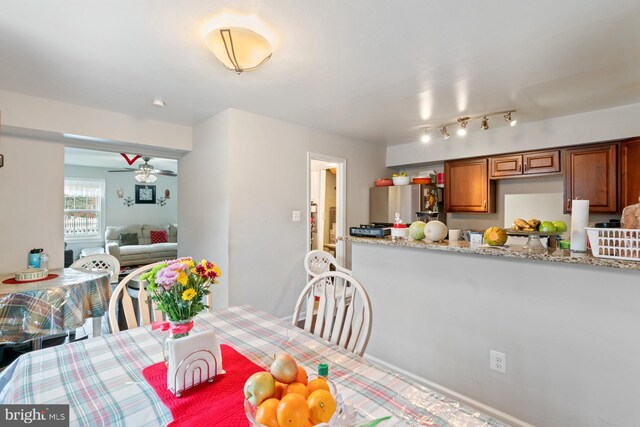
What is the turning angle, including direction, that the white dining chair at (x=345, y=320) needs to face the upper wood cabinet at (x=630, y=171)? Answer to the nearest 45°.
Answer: approximately 180°

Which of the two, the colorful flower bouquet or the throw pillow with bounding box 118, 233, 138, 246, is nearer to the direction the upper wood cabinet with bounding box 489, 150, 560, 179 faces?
the colorful flower bouquet

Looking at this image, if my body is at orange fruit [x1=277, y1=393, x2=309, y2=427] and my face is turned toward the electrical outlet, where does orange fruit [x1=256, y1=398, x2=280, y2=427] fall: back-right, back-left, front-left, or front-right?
back-left

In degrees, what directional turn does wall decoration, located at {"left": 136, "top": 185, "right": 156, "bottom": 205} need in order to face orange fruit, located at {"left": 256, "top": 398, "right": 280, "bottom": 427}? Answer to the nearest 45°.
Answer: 0° — it already faces it

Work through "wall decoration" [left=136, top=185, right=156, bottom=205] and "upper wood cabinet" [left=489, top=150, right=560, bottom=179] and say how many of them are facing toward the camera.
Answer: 2

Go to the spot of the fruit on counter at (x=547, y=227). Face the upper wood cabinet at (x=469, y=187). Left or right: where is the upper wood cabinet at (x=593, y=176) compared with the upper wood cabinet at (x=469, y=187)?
right

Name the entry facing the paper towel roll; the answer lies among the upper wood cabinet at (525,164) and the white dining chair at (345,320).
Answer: the upper wood cabinet

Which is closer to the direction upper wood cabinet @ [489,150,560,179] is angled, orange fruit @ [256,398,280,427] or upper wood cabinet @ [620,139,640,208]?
the orange fruit

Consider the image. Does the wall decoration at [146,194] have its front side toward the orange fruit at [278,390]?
yes

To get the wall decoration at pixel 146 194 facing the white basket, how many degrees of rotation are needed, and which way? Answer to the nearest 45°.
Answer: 0° — it already faces it

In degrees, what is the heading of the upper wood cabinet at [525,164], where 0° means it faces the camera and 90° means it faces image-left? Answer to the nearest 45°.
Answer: approximately 0°
